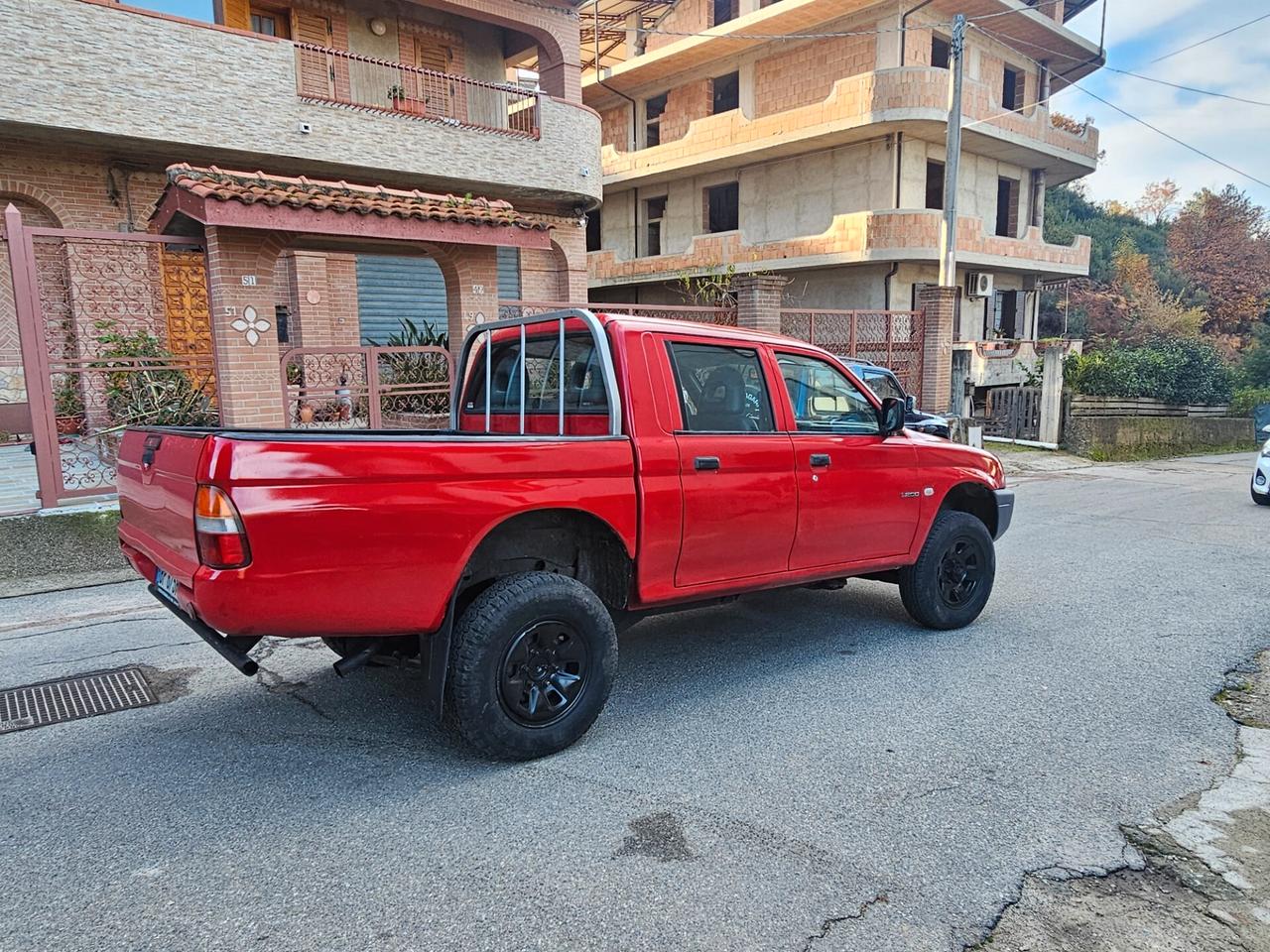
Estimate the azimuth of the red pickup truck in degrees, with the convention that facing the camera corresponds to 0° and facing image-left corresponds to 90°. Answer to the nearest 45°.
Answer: approximately 225°

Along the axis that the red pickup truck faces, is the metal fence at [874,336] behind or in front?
in front

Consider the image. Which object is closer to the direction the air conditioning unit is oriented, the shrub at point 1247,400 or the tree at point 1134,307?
the shrub

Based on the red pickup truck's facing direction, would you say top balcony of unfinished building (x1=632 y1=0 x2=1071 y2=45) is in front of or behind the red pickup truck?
in front

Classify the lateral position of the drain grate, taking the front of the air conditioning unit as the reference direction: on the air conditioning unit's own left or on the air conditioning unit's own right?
on the air conditioning unit's own right

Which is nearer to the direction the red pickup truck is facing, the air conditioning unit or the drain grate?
the air conditioning unit

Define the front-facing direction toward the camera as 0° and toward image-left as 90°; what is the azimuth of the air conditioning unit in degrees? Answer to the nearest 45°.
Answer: approximately 315°

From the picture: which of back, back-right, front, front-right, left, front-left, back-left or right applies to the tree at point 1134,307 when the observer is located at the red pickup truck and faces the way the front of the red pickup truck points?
front

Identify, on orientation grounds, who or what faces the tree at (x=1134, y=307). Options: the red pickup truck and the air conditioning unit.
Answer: the red pickup truck

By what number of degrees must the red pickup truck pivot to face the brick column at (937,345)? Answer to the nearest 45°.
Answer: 0° — it already faces it

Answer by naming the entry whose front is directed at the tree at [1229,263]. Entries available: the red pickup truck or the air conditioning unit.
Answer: the red pickup truck

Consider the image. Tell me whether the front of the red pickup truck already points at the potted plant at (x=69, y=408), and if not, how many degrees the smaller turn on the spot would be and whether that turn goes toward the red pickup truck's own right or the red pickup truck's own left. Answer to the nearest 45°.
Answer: approximately 90° to the red pickup truck's own left

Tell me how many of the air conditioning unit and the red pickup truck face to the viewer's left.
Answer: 0

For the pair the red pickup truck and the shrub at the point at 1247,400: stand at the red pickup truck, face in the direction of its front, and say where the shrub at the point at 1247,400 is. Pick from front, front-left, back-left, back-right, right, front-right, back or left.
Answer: front
